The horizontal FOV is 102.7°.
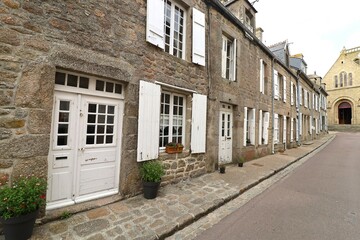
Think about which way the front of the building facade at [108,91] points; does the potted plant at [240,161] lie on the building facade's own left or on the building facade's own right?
on the building facade's own left

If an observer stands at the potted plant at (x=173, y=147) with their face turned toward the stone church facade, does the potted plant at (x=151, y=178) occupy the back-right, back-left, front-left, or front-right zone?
back-right

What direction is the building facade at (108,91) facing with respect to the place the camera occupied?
facing the viewer and to the right of the viewer

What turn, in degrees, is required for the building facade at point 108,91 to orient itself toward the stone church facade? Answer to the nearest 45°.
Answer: approximately 90° to its left
